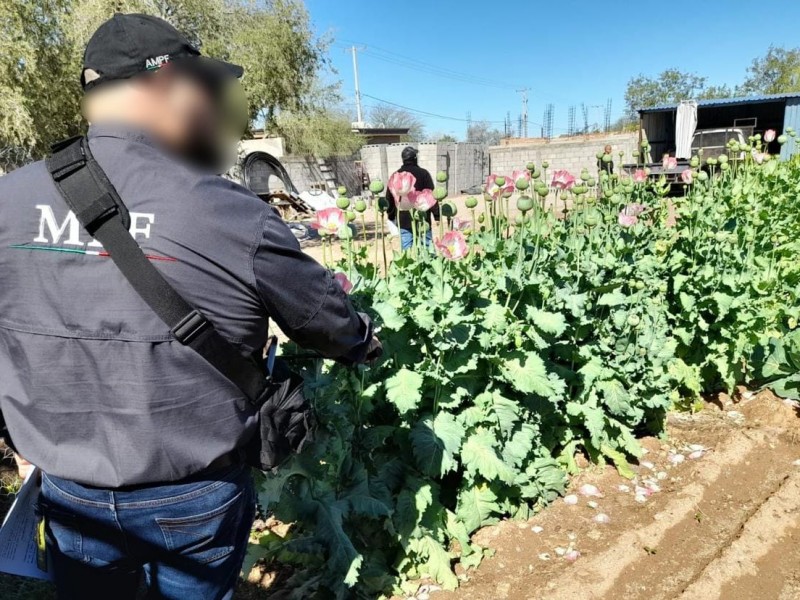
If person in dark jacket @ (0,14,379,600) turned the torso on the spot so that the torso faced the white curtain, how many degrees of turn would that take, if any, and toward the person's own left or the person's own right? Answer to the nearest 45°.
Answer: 0° — they already face it

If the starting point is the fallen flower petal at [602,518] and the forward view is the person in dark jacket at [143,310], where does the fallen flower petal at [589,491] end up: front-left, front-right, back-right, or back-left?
back-right

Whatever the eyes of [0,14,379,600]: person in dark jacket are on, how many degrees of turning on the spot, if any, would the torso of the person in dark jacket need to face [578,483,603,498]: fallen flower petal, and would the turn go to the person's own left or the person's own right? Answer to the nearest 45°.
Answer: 0° — they already face it

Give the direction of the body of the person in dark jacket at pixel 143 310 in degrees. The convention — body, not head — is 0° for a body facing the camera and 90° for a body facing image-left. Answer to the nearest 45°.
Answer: approximately 225°

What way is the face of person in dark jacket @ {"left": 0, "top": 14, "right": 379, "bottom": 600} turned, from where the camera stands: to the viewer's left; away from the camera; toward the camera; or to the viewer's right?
to the viewer's right
